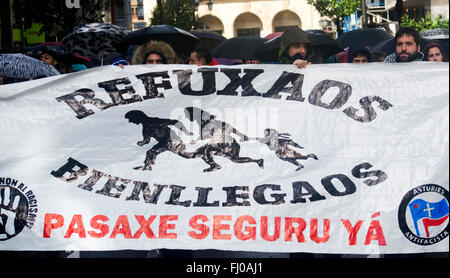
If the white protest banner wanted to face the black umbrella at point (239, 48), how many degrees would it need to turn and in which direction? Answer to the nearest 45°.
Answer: approximately 180°

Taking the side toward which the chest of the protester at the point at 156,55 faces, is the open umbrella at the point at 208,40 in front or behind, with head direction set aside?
behind

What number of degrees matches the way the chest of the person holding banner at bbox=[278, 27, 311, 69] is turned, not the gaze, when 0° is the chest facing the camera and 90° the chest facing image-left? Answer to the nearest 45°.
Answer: approximately 315°

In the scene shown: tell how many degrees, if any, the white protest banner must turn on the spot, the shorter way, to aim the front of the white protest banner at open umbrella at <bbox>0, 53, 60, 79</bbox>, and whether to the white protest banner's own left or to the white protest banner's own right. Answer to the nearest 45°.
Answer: approximately 135° to the white protest banner's own right

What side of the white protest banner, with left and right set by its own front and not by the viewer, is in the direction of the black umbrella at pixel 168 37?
back

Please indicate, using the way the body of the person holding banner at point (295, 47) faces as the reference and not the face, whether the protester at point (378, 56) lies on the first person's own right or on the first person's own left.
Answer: on the first person's own left
